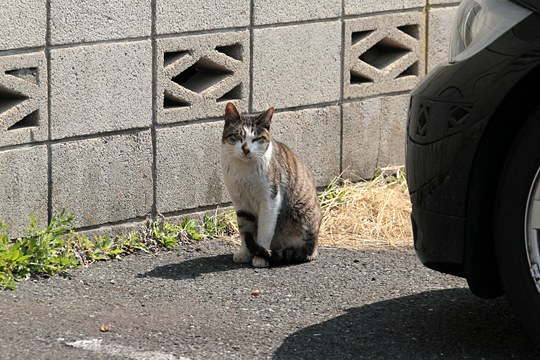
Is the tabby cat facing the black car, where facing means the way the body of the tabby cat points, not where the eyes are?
no

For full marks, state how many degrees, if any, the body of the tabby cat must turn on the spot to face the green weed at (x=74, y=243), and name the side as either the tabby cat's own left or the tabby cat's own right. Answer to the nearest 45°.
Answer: approximately 45° to the tabby cat's own right

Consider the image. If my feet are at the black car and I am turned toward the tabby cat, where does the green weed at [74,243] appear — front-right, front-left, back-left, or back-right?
front-left

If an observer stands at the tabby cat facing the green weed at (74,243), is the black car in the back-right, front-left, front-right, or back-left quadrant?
back-left

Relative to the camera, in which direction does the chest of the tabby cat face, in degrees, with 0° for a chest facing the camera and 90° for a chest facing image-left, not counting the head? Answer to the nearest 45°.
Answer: approximately 45°

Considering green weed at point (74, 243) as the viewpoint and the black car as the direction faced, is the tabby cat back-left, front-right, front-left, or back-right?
front-left
